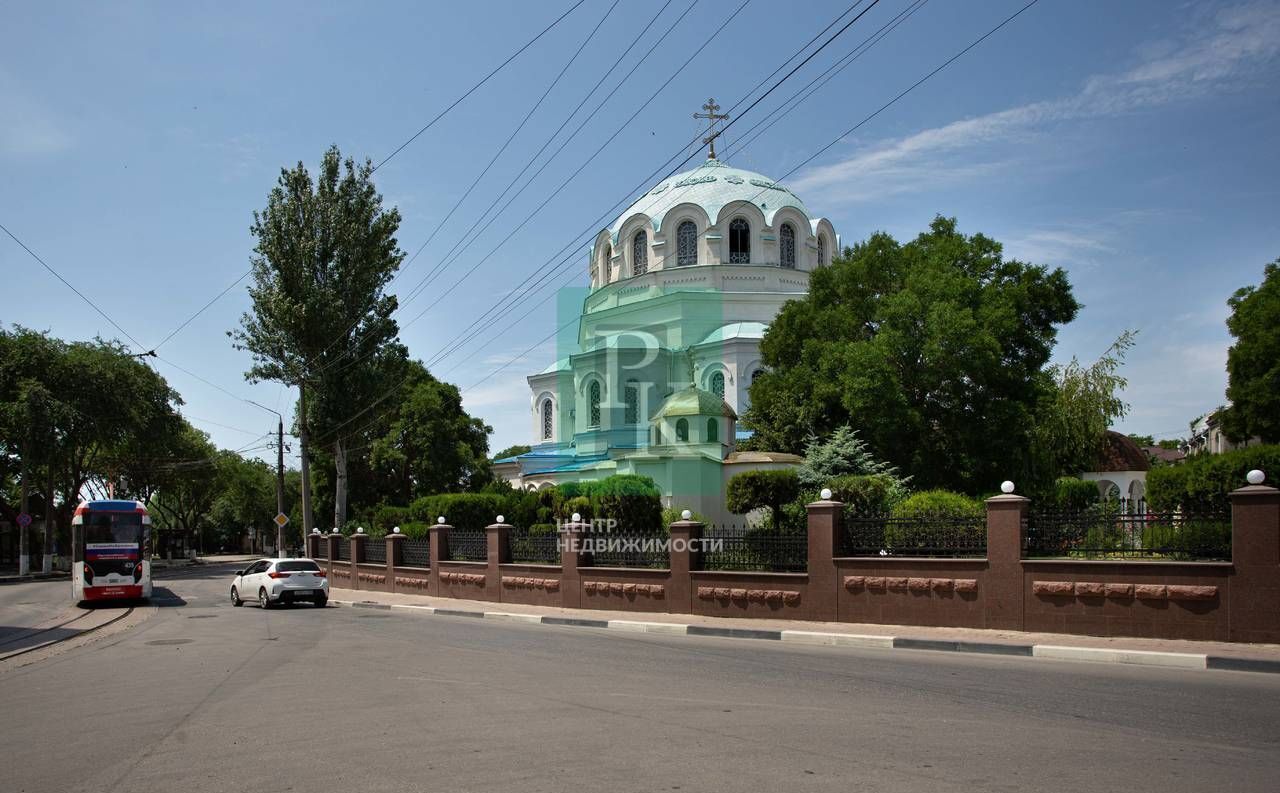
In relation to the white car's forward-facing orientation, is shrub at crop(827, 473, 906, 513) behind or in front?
behind

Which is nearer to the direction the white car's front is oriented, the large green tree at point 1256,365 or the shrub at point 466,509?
the shrub

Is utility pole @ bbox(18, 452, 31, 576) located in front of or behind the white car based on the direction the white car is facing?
in front

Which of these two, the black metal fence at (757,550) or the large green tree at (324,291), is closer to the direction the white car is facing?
the large green tree

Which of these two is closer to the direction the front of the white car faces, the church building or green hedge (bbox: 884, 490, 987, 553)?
the church building

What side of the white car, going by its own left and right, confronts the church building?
right

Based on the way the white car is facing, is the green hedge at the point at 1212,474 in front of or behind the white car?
behind

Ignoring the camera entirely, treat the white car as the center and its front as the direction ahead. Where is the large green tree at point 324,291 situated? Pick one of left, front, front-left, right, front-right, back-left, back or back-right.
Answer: front-right

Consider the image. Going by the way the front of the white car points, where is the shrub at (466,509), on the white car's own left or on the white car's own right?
on the white car's own right

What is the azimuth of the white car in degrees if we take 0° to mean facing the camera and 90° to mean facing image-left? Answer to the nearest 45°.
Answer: approximately 135°
